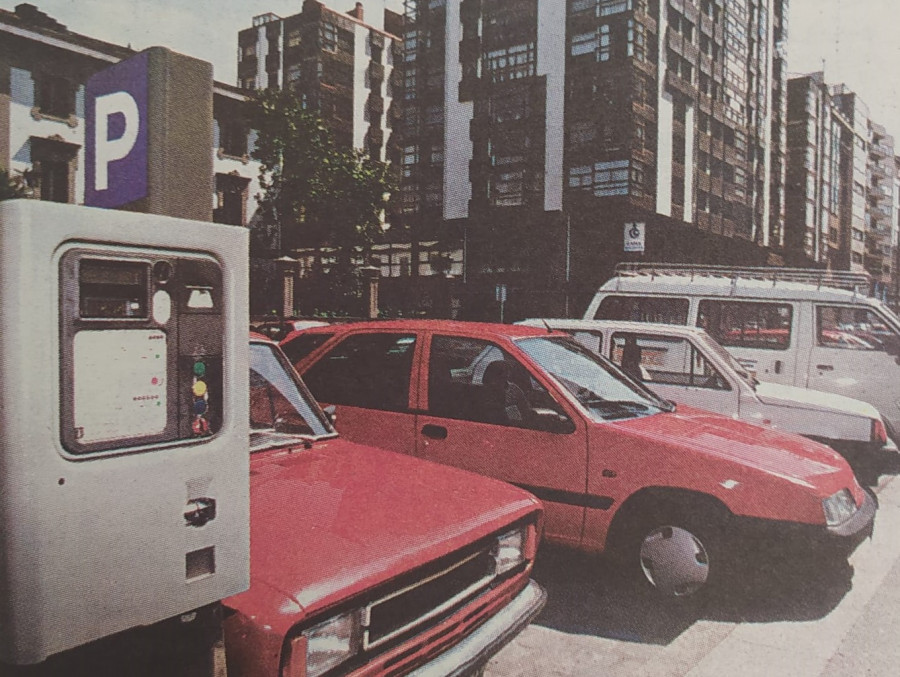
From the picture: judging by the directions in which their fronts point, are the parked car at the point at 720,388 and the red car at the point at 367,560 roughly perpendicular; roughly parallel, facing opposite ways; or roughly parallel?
roughly parallel

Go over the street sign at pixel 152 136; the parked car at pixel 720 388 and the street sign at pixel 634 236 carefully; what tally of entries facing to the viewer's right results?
1

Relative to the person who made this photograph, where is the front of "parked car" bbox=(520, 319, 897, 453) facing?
facing to the right of the viewer

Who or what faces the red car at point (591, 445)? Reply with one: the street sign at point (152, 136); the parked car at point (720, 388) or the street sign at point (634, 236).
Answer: the street sign at point (634, 236)

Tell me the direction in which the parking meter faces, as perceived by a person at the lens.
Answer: facing the viewer and to the right of the viewer

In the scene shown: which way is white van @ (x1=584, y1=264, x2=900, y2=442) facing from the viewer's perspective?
to the viewer's right

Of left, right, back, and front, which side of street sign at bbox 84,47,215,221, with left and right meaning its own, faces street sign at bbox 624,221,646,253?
back

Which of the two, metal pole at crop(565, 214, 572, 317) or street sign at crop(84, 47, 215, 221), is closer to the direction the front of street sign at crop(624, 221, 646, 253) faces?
the street sign

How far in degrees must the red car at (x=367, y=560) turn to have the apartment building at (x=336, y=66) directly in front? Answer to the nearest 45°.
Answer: approximately 135° to its left

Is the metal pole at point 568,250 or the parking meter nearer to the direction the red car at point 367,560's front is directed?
the parking meter

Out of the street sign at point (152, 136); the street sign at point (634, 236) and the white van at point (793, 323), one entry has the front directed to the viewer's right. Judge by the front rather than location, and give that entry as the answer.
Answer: the white van

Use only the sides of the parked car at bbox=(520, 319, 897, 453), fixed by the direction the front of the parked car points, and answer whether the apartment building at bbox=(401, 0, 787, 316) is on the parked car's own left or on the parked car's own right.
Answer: on the parked car's own left

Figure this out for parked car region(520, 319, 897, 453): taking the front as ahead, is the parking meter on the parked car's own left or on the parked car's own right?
on the parked car's own right

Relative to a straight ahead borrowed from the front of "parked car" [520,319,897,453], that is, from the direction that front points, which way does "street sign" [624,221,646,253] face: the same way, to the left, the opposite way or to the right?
to the right

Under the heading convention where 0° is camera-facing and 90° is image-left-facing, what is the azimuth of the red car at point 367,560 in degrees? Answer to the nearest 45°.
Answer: approximately 315°

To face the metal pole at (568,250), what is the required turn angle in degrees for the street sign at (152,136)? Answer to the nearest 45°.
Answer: approximately 180°

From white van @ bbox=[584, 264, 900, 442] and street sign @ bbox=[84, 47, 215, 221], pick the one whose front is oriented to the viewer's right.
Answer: the white van

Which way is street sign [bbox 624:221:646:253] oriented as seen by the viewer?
toward the camera

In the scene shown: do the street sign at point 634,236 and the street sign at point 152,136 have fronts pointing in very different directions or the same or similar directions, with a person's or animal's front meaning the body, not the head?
same or similar directions

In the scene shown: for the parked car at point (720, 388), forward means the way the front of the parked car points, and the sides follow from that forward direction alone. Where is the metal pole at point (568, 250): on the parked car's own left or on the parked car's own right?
on the parked car's own left

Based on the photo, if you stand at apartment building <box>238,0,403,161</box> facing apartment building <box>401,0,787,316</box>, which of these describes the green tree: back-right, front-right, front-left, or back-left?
front-right

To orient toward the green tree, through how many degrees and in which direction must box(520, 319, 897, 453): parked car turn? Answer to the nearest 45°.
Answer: approximately 135° to its left
